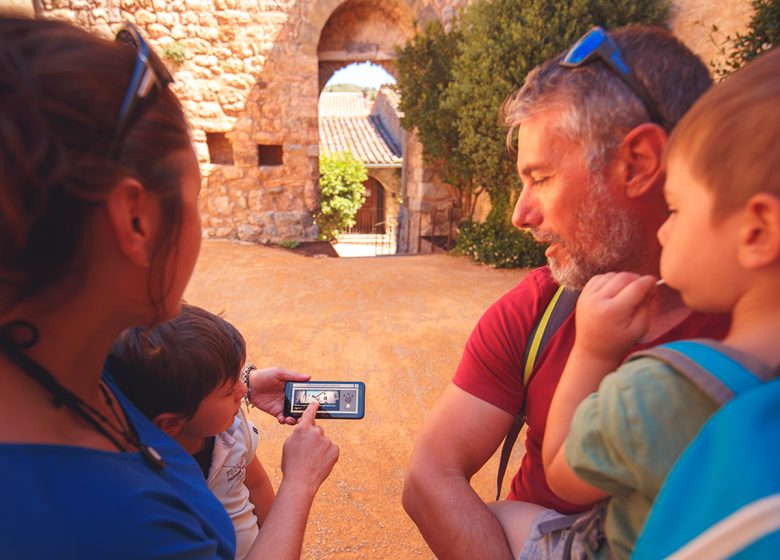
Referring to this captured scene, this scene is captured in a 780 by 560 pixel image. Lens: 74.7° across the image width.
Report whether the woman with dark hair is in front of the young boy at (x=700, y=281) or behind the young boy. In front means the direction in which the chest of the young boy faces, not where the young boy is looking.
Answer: in front

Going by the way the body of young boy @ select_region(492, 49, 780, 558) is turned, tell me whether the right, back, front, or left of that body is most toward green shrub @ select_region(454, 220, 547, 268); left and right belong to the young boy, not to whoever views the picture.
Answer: right

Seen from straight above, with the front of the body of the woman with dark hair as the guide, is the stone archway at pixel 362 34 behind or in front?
in front

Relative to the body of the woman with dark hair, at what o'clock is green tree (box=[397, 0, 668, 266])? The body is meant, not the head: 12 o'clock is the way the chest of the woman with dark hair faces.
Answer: The green tree is roughly at 12 o'clock from the woman with dark hair.

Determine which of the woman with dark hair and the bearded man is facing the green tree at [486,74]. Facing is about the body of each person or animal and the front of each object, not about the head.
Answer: the woman with dark hair

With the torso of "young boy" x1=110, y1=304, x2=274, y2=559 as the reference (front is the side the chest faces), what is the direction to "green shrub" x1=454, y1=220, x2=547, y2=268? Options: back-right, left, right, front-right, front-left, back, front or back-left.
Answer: front-left

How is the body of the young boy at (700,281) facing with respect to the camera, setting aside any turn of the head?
to the viewer's left

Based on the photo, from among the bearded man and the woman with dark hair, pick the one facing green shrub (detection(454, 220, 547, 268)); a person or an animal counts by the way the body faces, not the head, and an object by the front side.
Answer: the woman with dark hair

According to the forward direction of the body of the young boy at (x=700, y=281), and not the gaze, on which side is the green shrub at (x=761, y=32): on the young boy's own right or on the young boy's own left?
on the young boy's own right

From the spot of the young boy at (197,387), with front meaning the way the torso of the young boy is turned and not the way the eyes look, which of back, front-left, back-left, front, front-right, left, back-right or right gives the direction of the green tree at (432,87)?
front-left

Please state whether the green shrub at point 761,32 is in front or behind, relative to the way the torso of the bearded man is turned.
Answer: behind

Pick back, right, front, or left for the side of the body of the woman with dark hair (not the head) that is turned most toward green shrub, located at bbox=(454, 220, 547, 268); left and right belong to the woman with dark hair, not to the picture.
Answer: front

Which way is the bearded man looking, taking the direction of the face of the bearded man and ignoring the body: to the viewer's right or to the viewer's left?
to the viewer's left

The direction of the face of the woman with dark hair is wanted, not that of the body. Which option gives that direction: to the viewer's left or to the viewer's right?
to the viewer's right

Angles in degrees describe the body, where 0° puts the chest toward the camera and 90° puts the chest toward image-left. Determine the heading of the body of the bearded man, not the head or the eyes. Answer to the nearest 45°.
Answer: approximately 45°
